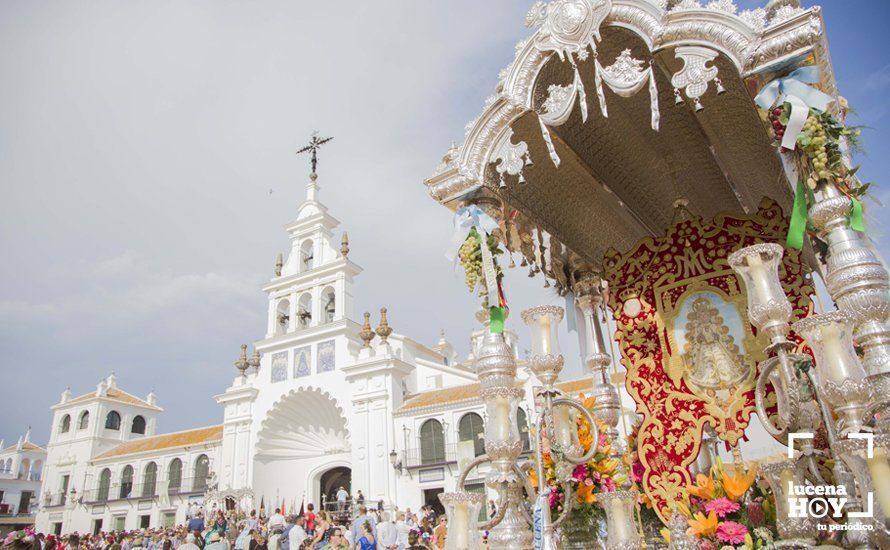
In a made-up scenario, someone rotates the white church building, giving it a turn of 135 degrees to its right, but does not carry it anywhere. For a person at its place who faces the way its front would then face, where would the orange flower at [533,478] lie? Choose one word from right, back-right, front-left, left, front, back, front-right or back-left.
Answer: back

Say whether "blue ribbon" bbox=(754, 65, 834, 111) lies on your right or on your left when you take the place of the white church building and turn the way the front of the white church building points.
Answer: on your left

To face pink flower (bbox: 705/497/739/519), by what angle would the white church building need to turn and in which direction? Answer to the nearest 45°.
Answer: approximately 45° to its left

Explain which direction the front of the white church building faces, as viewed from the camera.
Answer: facing the viewer and to the left of the viewer

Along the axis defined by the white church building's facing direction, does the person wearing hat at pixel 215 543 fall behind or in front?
in front
